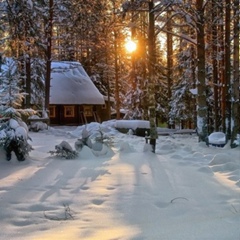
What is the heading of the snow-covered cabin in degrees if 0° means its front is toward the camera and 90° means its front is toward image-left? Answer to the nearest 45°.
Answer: approximately 0°

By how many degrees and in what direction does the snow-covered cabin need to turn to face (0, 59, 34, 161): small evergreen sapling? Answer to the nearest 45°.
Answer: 0° — it already faces it
